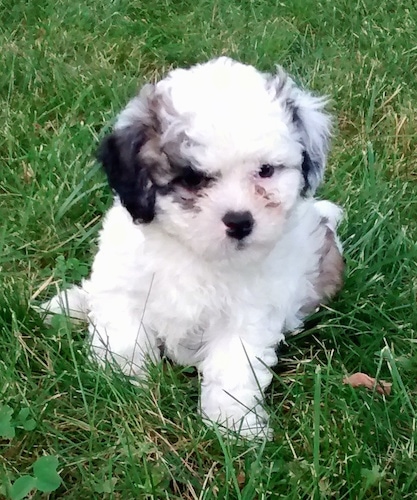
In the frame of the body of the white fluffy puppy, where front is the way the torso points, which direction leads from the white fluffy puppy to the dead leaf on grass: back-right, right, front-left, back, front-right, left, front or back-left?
left

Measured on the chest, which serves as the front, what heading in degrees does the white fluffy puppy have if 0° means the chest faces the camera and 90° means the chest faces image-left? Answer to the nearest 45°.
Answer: approximately 0°
